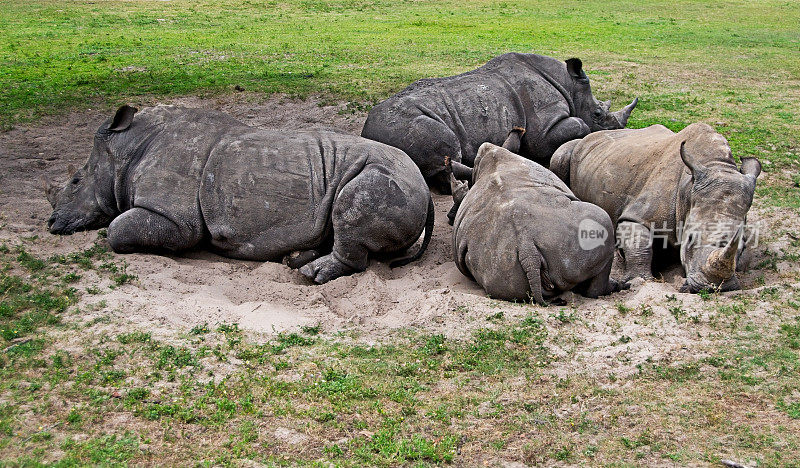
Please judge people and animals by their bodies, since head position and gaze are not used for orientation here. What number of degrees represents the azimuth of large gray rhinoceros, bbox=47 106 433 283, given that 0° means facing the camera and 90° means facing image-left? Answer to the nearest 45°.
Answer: approximately 90°

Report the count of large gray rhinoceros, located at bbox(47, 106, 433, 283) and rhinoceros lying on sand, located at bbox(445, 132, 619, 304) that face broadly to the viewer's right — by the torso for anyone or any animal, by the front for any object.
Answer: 0

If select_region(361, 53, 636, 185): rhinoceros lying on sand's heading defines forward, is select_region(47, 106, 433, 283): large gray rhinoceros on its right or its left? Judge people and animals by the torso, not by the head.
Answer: on its right

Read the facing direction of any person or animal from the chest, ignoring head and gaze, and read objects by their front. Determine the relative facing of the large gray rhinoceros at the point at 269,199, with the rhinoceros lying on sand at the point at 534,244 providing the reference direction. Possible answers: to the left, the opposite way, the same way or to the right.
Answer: to the left

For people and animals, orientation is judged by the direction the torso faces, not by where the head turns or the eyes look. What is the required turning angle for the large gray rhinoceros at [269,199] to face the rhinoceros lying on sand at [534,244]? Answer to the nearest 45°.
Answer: approximately 135° to its left

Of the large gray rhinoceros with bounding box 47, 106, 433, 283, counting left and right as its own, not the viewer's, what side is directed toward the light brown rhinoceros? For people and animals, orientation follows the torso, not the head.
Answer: back

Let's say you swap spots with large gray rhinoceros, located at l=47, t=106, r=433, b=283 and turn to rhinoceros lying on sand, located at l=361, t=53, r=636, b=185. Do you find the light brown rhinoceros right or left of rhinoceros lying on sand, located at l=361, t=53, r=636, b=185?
right

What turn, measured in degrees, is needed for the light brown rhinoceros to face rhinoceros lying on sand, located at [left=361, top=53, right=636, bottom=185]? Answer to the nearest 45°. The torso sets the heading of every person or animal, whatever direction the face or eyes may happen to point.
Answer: approximately 180°

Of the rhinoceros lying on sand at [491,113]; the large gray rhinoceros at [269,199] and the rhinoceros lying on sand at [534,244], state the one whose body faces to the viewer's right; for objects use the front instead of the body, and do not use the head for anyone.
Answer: the rhinoceros lying on sand at [491,113]

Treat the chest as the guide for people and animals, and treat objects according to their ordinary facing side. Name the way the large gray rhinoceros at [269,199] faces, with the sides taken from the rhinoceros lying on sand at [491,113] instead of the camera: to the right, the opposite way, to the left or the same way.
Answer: the opposite way

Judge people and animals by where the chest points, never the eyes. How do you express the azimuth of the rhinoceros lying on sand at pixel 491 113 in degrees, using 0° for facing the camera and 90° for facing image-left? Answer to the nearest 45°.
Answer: approximately 270°

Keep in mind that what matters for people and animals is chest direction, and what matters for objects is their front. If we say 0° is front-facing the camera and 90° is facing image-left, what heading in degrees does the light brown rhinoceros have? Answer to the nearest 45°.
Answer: approximately 315°

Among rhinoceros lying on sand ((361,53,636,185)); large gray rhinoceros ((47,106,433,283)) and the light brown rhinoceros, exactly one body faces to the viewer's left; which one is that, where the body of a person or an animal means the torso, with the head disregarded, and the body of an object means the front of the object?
the large gray rhinoceros

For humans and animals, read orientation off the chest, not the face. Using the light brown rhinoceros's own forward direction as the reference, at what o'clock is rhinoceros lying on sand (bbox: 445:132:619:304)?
The rhinoceros lying on sand is roughly at 3 o'clock from the light brown rhinoceros.

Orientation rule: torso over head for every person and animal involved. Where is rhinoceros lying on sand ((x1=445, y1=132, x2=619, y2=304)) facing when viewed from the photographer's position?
facing away from the viewer and to the left of the viewer

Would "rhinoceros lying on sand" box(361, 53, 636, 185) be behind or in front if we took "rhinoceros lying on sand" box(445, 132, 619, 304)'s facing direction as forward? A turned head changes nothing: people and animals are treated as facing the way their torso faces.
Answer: in front
